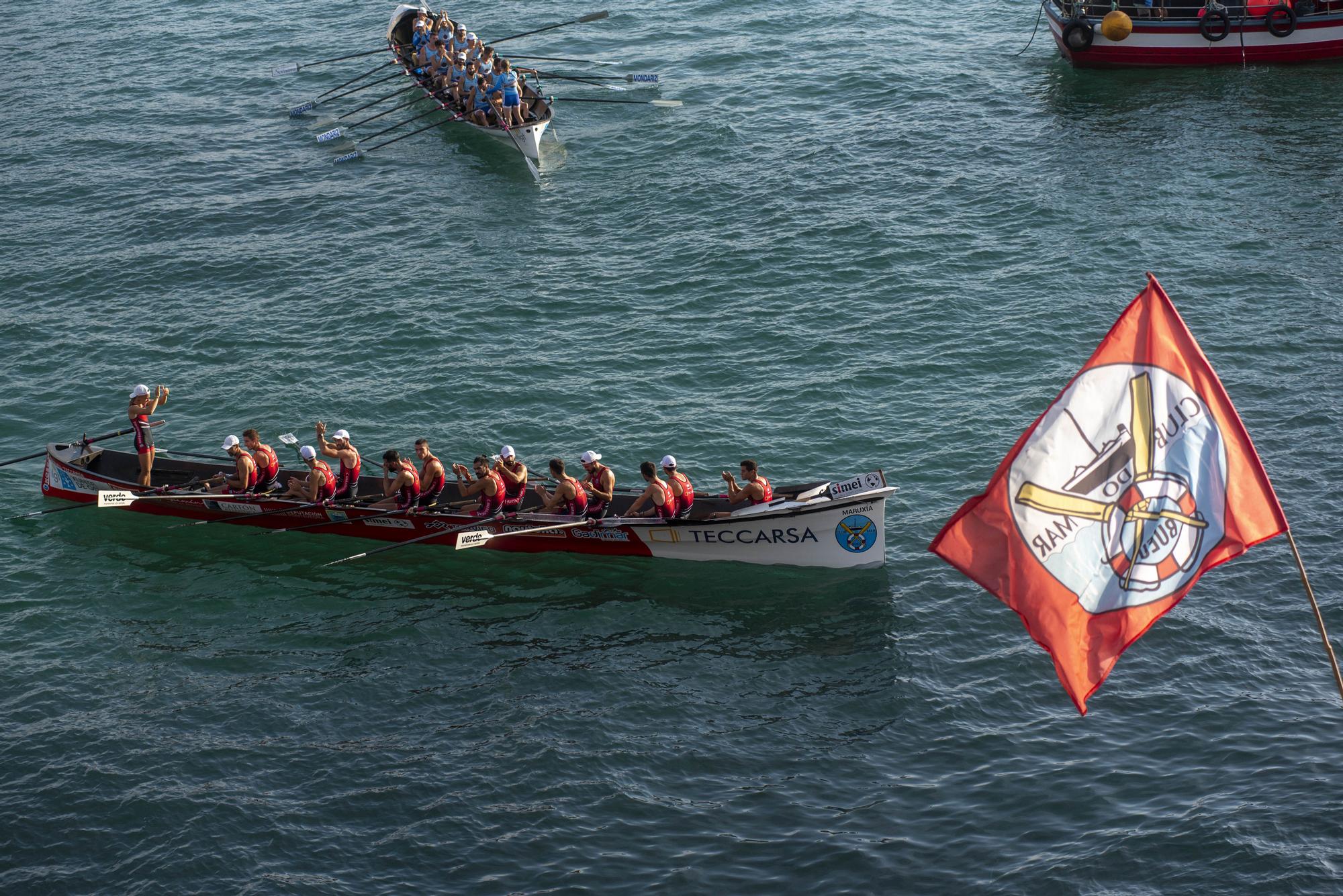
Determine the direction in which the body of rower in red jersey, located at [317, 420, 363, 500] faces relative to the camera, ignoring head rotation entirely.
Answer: to the viewer's left

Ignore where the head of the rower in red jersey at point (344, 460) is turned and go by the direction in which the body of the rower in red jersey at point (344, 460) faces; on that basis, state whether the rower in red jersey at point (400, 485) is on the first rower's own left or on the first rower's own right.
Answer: on the first rower's own left

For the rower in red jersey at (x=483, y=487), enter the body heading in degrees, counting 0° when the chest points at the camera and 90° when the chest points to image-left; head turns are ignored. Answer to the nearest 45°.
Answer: approximately 90°

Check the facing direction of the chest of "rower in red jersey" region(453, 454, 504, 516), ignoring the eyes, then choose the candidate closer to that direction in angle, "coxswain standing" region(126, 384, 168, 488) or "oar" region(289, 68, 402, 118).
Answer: the coxswain standing

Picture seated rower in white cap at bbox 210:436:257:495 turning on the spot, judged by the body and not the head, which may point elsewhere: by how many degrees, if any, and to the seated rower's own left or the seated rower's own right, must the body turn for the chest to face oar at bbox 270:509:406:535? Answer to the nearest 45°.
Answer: approximately 135° to the seated rower's own left

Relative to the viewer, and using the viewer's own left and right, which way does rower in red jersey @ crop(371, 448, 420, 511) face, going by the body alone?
facing to the left of the viewer

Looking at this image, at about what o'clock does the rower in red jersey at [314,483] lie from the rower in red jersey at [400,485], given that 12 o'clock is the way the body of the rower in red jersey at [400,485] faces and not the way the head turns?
the rower in red jersey at [314,483] is roughly at 1 o'clock from the rower in red jersey at [400,485].

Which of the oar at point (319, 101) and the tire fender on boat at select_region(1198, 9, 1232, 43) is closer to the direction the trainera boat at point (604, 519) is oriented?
the tire fender on boat

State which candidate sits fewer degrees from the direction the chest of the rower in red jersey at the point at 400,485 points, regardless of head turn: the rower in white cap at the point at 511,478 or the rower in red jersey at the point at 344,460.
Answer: the rower in red jersey

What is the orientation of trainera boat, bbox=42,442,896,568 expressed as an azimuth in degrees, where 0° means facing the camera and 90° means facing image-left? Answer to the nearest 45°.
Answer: approximately 270°

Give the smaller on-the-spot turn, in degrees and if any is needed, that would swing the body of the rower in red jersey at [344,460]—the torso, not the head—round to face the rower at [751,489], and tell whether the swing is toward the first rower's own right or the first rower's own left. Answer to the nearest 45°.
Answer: approximately 135° to the first rower's own left

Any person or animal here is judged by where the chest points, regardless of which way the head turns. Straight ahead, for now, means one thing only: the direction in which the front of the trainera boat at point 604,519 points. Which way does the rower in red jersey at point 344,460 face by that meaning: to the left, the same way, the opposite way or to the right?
the opposite way

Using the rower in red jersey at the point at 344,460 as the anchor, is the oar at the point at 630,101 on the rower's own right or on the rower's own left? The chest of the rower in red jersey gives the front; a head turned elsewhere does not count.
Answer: on the rower's own right
